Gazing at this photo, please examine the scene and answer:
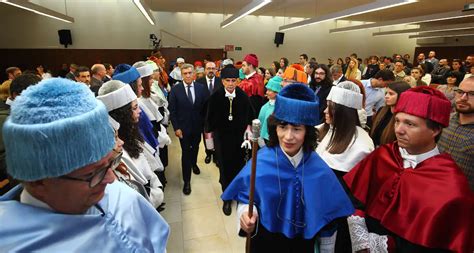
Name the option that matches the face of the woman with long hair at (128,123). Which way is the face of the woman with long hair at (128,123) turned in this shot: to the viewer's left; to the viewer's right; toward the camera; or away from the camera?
to the viewer's right

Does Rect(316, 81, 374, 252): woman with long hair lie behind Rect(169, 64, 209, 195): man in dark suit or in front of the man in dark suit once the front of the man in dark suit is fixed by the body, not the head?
in front

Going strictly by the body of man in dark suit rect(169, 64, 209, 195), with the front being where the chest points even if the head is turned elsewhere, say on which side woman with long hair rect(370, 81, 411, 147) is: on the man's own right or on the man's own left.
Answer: on the man's own left

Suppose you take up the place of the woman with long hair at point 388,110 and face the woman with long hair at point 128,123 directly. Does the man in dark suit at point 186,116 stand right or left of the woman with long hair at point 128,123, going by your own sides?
right

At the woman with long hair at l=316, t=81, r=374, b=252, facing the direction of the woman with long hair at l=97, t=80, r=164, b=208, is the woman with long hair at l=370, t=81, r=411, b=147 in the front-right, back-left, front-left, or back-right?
back-right

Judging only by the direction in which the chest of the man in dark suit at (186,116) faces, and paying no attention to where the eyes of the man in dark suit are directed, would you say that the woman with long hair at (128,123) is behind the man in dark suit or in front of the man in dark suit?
in front

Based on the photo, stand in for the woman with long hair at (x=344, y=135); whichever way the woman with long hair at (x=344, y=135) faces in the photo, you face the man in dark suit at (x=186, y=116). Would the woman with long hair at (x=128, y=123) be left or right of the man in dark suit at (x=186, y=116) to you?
left

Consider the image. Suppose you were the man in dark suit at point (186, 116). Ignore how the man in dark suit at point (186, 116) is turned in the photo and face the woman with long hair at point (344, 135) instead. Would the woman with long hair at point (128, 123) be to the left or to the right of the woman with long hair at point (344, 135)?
right
